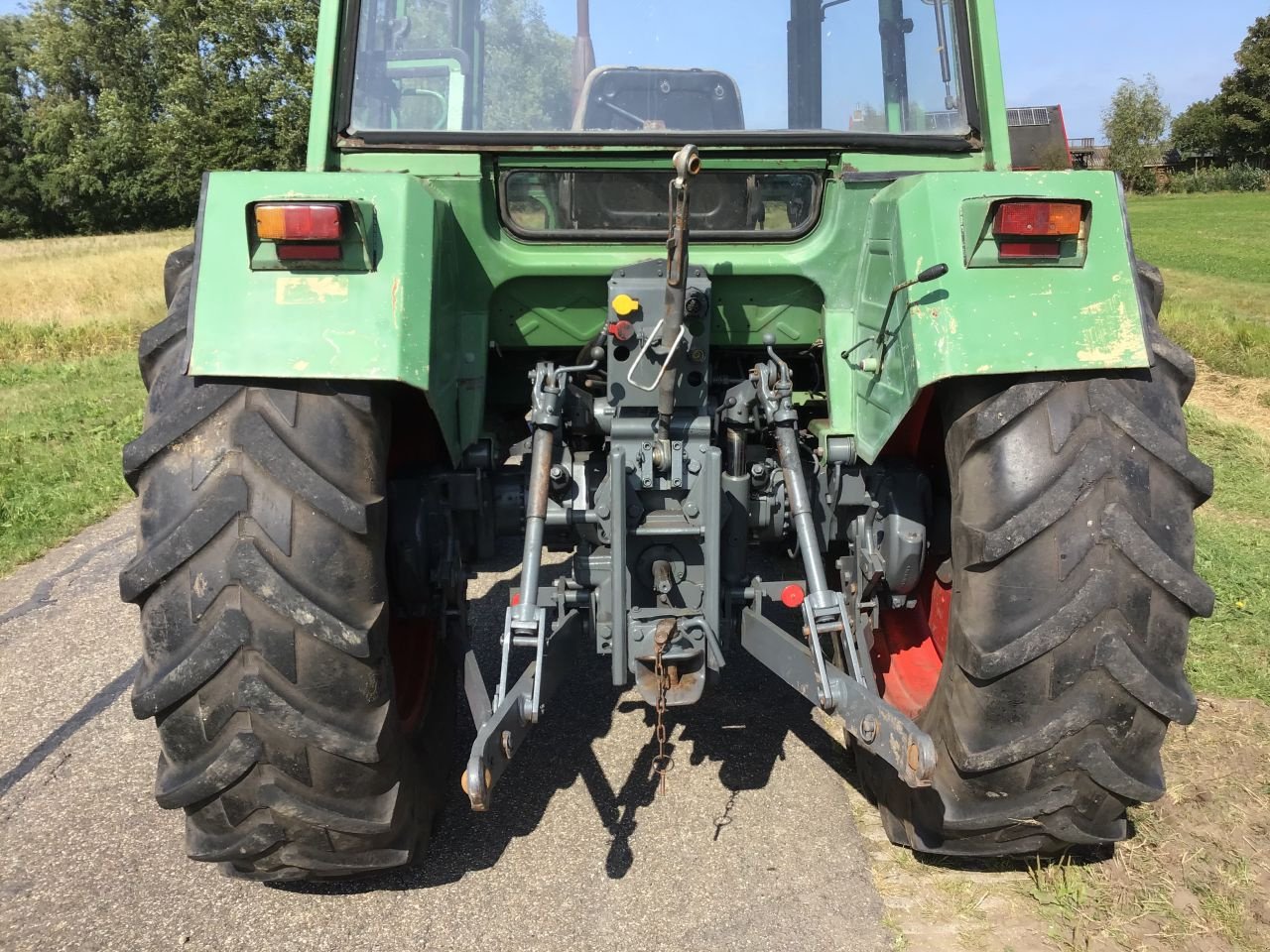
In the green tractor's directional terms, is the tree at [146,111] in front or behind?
in front

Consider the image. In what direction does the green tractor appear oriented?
away from the camera
